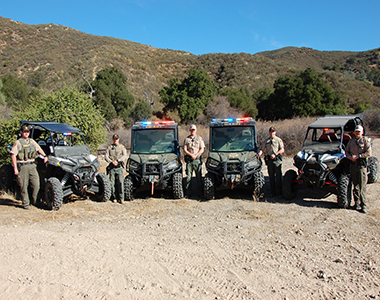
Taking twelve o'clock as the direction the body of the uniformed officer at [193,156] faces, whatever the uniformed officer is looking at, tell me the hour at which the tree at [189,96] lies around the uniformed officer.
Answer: The tree is roughly at 6 o'clock from the uniformed officer.

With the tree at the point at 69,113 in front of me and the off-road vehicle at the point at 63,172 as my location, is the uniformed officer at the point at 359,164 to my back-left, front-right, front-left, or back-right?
back-right

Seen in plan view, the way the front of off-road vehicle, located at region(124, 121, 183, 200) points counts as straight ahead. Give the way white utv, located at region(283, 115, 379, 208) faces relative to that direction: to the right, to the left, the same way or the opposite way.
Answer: to the right

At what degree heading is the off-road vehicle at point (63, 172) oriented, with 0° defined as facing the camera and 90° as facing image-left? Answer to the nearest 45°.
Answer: approximately 315°

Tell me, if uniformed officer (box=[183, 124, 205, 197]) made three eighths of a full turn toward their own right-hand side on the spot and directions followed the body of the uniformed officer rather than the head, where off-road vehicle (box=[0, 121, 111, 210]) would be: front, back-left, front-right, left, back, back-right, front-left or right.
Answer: front-left

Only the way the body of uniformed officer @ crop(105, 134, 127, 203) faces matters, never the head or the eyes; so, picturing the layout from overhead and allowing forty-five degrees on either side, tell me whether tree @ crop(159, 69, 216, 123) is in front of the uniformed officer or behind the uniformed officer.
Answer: behind

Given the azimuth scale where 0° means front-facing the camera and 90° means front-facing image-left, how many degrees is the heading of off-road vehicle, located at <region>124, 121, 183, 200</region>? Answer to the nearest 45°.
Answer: approximately 0°

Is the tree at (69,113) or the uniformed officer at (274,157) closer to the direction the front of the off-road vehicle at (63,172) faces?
the uniformed officer

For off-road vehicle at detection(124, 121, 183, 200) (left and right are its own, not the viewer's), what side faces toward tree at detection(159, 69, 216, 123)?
back

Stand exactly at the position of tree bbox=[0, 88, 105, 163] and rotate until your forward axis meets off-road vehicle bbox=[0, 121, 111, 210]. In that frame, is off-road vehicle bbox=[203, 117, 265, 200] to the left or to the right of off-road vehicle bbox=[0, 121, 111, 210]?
left

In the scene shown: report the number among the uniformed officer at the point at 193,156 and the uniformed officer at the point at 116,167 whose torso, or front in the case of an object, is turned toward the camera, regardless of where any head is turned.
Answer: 2

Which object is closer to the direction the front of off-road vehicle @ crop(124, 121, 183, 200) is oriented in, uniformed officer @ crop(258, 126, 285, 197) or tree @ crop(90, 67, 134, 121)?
the uniformed officer

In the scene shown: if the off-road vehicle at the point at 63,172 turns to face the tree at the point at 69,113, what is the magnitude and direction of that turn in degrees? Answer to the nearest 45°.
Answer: approximately 135° to its left
